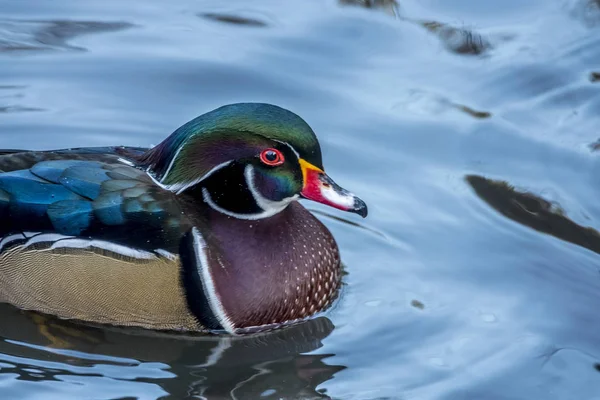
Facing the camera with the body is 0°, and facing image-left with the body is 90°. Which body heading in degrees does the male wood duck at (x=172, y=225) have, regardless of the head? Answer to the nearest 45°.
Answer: approximately 270°
